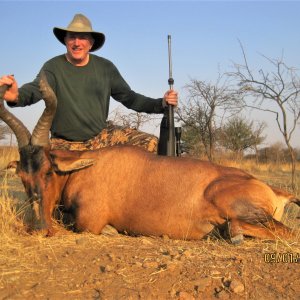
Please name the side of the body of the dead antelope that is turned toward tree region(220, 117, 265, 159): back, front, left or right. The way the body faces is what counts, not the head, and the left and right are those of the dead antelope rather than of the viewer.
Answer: right

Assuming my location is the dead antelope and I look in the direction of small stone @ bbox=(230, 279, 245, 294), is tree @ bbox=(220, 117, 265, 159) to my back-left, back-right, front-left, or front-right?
back-left

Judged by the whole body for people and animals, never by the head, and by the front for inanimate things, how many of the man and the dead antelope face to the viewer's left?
1

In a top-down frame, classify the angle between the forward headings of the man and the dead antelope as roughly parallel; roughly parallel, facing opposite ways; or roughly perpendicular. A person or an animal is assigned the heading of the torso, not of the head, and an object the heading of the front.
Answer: roughly perpendicular

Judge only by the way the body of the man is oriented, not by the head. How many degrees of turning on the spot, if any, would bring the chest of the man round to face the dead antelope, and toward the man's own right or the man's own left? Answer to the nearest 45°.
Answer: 0° — they already face it

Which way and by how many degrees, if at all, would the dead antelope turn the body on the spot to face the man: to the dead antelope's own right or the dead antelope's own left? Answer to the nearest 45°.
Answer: approximately 45° to the dead antelope's own right

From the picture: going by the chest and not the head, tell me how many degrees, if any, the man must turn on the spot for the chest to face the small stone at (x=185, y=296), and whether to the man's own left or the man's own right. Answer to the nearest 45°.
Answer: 0° — they already face it

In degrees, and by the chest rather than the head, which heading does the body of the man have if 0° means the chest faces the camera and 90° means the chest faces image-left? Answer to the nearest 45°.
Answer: approximately 0°

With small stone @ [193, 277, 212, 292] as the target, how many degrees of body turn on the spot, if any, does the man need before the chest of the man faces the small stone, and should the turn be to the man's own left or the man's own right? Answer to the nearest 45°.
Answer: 0° — they already face it

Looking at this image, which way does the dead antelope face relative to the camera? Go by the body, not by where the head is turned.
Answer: to the viewer's left
